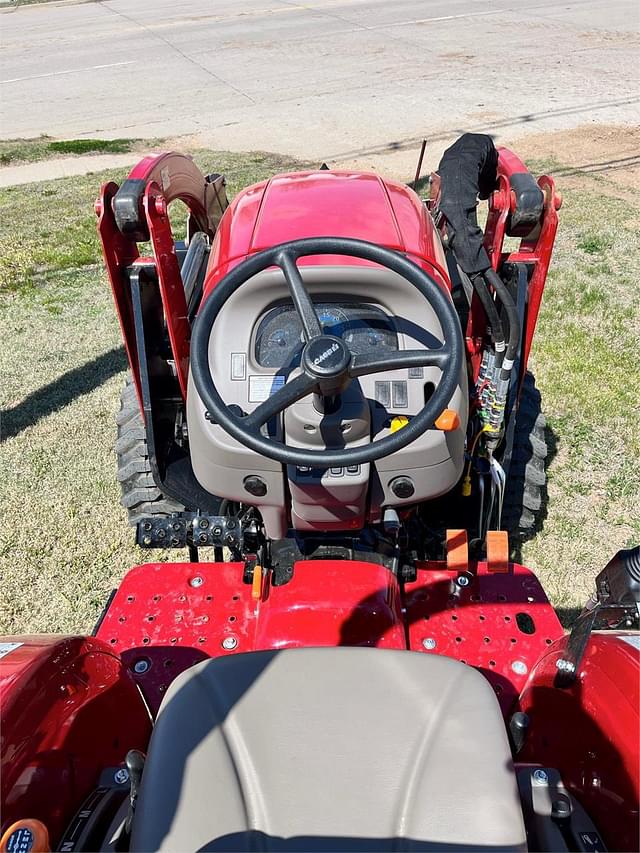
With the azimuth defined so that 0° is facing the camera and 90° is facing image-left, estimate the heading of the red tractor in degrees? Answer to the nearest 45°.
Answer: approximately 180°
